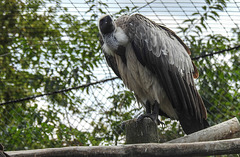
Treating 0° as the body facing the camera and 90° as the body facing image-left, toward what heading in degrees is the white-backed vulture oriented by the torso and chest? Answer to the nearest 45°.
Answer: approximately 45°
